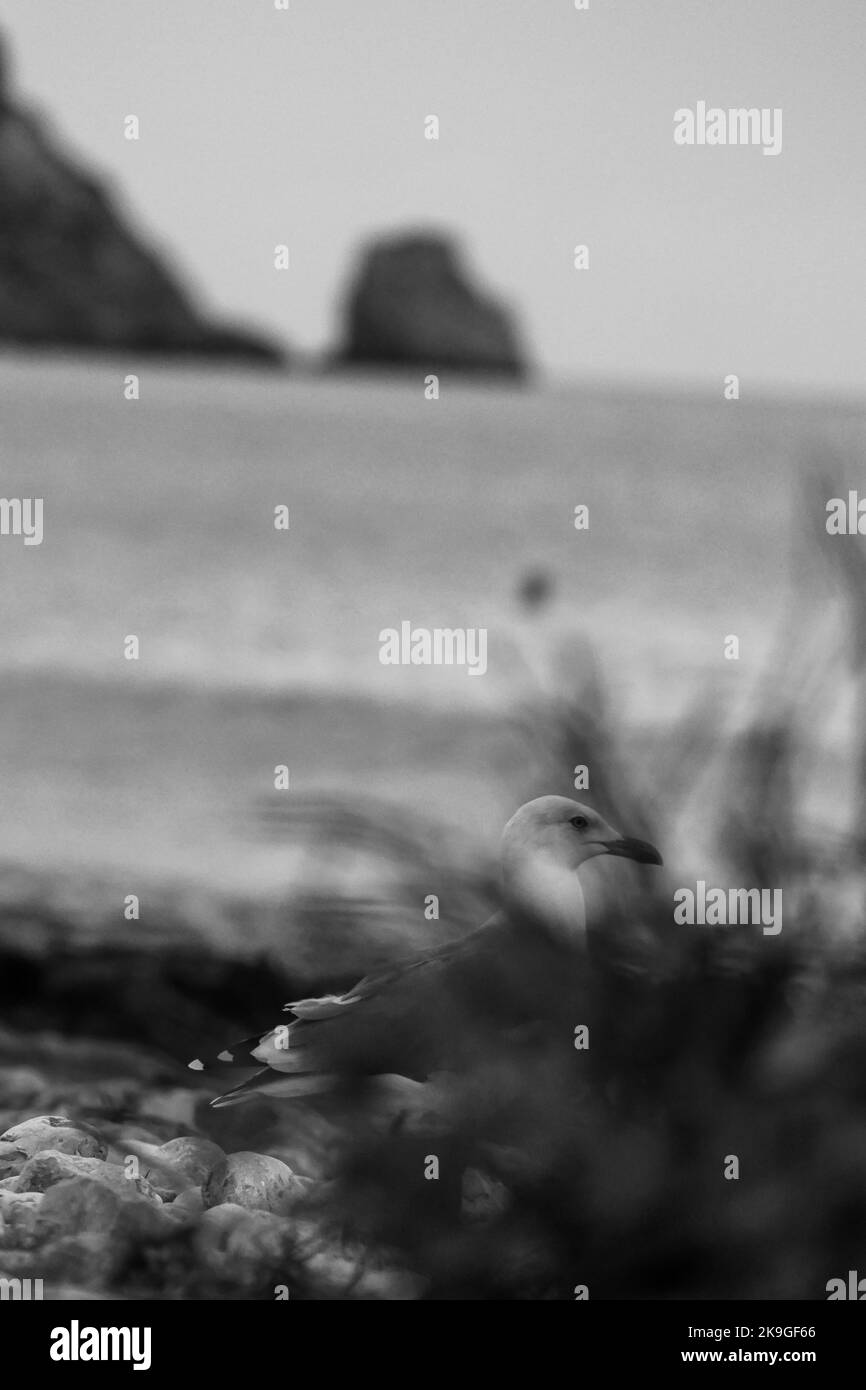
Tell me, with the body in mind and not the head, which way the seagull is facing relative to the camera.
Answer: to the viewer's right
